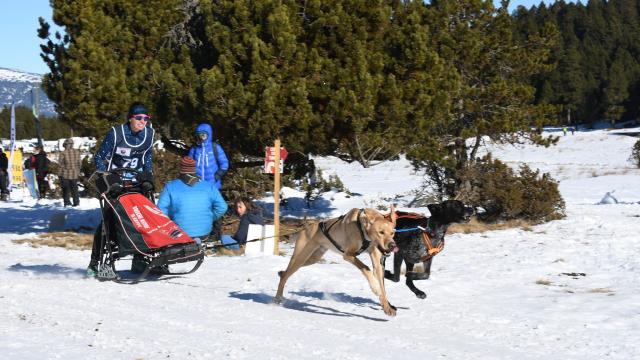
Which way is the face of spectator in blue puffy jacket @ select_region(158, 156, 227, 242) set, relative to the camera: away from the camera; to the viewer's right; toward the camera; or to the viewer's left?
away from the camera

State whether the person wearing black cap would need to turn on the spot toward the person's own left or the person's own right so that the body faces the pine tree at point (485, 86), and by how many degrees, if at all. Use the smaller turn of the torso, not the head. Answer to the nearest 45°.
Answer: approximately 90° to the person's own left

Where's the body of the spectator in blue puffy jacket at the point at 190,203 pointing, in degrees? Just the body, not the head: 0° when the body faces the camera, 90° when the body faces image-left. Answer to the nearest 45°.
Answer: approximately 180°

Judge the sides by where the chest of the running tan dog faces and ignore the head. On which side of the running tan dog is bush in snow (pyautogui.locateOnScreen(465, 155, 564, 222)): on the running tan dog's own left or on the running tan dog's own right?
on the running tan dog's own left

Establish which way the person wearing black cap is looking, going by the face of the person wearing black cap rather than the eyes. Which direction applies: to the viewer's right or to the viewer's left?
to the viewer's right

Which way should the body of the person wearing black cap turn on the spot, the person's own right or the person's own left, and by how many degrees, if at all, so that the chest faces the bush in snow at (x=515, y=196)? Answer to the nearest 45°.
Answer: approximately 90° to the person's own left

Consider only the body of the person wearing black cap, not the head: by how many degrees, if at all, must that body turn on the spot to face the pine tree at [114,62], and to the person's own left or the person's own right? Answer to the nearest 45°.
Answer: approximately 135° to the person's own left

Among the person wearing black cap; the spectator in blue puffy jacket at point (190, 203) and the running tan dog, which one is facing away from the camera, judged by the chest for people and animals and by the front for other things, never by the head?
the spectator in blue puffy jacket

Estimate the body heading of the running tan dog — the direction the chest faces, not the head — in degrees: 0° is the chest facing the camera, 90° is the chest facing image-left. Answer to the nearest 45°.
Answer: approximately 315°
